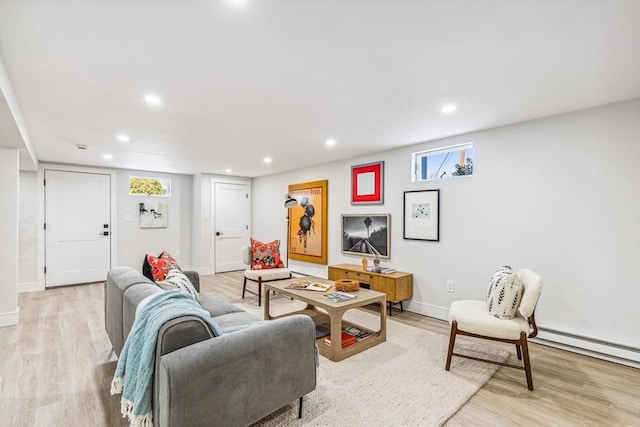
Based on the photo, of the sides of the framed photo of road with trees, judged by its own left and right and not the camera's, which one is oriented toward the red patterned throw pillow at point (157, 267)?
front

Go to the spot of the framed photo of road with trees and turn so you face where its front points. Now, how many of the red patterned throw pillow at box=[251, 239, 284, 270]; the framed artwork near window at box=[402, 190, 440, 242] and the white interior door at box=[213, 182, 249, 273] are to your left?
1

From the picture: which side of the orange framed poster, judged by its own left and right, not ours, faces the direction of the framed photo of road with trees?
left

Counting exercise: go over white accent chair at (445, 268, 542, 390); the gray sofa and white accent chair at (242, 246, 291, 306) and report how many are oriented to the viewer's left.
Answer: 1

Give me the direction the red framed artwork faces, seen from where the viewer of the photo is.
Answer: facing the viewer and to the left of the viewer

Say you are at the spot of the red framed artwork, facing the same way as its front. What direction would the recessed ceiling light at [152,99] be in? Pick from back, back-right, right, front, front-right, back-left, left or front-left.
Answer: front

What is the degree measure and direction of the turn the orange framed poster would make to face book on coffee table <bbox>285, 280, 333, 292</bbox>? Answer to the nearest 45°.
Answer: approximately 45° to its left

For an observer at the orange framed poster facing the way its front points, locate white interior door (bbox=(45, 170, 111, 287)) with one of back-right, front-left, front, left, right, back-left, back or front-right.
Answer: front-right

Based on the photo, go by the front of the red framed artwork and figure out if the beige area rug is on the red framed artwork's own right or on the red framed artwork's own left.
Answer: on the red framed artwork's own left

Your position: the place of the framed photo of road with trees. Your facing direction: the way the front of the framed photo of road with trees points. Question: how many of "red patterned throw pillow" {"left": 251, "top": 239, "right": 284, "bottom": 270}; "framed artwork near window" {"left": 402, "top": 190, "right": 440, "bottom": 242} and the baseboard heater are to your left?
2

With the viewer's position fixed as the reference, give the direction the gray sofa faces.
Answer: facing away from the viewer and to the right of the viewer

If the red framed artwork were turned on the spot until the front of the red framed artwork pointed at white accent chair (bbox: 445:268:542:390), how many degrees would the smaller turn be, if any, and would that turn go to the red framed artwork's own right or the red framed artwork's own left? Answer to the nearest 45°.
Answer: approximately 90° to the red framed artwork's own left

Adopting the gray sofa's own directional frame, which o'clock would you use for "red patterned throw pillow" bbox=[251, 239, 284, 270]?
The red patterned throw pillow is roughly at 11 o'clock from the gray sofa.

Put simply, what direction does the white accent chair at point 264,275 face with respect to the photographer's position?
facing the viewer and to the right of the viewer

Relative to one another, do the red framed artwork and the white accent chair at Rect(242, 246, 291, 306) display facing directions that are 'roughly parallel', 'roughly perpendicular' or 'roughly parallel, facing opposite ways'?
roughly perpendicular

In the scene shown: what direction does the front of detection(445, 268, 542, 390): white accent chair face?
to the viewer's left
